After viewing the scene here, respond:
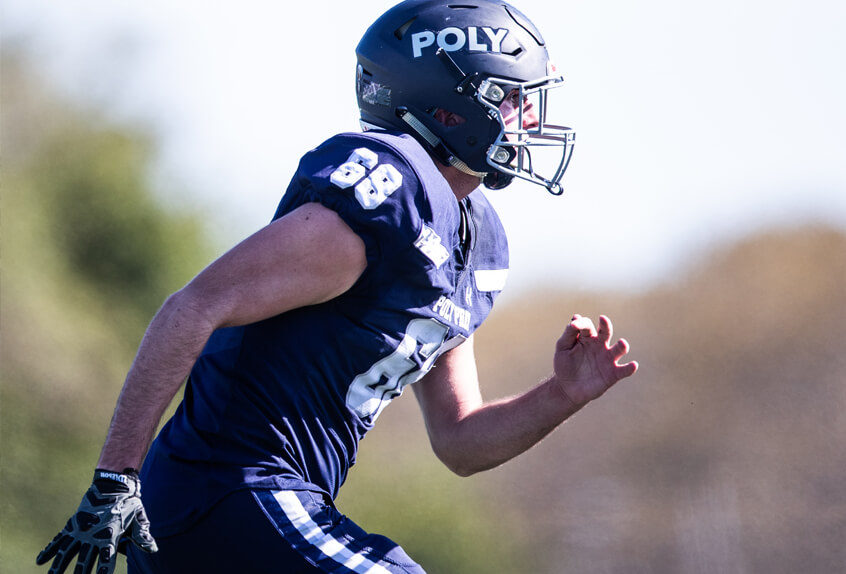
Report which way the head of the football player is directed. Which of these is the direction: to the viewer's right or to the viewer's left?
to the viewer's right

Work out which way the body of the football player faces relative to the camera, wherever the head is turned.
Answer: to the viewer's right
